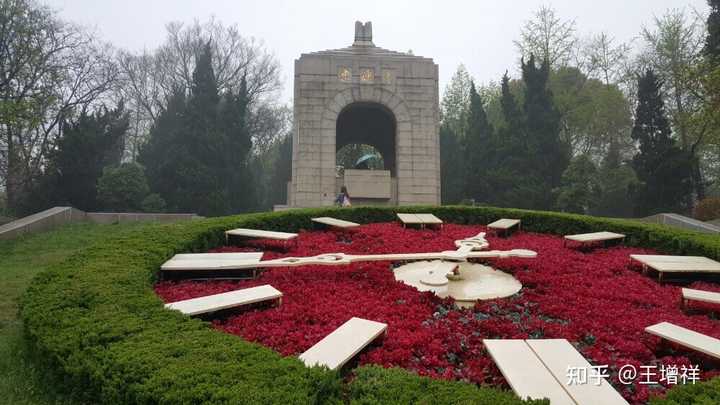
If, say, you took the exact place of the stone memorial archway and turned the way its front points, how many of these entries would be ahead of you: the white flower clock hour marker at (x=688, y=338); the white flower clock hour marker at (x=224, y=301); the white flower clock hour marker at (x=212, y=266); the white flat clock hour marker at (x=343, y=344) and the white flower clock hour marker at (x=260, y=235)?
5

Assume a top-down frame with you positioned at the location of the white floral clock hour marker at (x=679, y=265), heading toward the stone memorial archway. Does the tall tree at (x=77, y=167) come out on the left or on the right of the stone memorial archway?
left

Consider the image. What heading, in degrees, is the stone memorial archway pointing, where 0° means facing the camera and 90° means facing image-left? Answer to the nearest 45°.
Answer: approximately 0°

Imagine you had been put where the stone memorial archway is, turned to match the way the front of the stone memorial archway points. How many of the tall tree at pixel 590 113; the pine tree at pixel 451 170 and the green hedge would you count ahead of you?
1

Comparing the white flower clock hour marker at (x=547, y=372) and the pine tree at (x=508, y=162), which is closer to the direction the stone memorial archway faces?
the white flower clock hour marker

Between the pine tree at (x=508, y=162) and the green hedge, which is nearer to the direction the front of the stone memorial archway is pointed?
the green hedge

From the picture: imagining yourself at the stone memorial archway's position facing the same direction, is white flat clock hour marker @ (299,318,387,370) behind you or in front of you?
in front

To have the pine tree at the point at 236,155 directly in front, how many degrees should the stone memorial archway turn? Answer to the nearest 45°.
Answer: approximately 135° to its right

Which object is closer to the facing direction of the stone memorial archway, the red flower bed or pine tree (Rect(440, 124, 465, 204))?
the red flower bed

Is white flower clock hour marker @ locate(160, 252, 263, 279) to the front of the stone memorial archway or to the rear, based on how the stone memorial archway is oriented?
to the front

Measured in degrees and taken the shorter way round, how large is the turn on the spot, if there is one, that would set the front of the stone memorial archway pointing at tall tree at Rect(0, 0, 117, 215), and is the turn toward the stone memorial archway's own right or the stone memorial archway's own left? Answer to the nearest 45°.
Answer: approximately 90° to the stone memorial archway's own right

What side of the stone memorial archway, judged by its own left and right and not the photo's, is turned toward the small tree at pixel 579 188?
left
